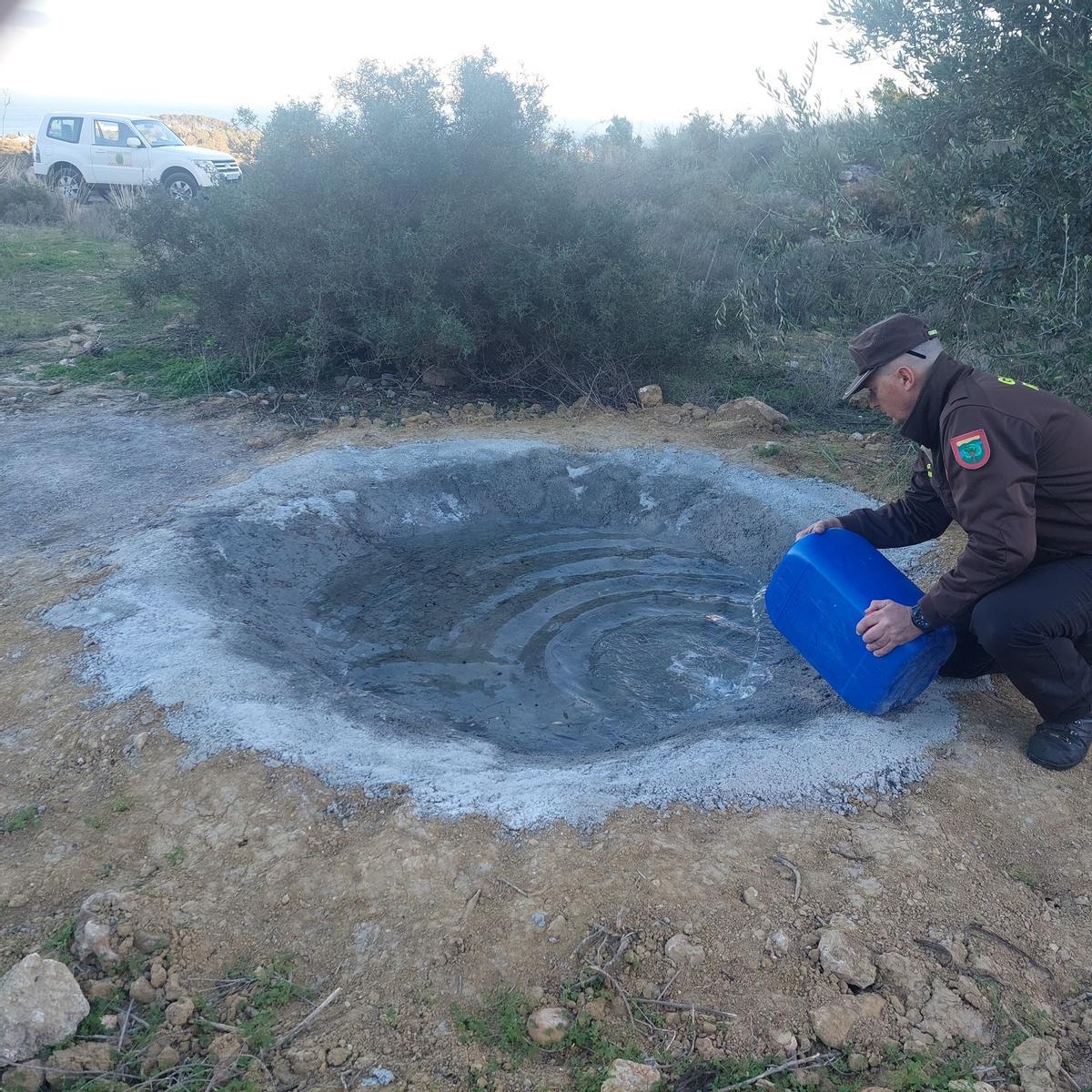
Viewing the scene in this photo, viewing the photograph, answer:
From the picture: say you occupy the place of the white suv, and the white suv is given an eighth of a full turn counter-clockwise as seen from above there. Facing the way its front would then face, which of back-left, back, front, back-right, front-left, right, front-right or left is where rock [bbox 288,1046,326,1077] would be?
right

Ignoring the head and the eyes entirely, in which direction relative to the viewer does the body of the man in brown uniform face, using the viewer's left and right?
facing to the left of the viewer

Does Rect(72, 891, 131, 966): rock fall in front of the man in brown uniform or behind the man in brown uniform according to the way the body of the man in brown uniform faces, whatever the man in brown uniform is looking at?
in front

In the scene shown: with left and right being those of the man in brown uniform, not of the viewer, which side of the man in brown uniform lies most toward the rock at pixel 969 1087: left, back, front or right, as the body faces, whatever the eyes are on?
left

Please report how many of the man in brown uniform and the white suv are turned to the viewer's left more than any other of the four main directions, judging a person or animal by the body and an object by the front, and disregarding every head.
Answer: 1

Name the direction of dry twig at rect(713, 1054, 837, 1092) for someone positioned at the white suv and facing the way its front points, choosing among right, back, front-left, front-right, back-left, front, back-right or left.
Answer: front-right

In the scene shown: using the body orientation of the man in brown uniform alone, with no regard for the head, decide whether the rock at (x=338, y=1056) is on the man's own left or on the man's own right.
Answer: on the man's own left

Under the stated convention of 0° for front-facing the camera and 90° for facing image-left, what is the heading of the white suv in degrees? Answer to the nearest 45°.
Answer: approximately 315°

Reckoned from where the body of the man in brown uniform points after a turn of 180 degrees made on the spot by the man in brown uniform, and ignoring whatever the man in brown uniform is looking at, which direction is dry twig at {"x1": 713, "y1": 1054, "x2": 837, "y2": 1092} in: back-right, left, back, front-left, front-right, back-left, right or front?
right

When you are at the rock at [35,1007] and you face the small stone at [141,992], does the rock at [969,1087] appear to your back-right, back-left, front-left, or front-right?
front-right

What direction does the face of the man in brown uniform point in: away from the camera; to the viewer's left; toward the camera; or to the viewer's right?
to the viewer's left

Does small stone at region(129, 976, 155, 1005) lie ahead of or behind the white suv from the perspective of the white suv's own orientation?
ahead

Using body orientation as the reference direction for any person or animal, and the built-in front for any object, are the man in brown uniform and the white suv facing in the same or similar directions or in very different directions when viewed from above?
very different directions

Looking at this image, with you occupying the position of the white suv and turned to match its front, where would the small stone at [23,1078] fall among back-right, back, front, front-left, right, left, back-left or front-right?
front-right

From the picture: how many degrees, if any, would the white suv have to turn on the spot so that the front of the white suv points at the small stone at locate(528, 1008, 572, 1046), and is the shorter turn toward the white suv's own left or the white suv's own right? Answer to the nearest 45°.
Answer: approximately 45° to the white suv's own right

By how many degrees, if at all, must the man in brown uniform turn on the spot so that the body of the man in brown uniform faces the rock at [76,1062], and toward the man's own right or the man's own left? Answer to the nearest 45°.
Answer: approximately 45° to the man's own left

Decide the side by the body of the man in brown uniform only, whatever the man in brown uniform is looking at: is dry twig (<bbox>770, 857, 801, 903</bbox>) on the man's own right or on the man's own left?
on the man's own left
